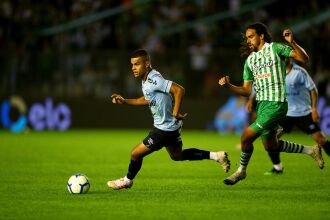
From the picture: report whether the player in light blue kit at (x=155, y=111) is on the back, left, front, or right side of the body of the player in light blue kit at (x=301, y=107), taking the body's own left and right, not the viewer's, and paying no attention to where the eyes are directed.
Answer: front

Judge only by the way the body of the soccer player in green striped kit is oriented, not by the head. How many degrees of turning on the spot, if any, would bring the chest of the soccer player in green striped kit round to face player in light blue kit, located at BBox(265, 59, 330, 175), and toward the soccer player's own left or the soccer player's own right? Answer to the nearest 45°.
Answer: approximately 135° to the soccer player's own right

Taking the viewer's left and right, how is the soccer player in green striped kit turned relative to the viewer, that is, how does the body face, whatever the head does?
facing the viewer and to the left of the viewer

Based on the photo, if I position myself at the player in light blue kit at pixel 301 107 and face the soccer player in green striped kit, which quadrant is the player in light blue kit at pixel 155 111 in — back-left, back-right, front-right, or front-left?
front-right

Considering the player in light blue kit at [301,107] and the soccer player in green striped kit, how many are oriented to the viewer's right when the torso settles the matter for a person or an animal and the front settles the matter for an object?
0

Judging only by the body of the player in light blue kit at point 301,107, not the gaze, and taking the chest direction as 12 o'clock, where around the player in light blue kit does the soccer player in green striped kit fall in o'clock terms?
The soccer player in green striped kit is roughly at 11 o'clock from the player in light blue kit.

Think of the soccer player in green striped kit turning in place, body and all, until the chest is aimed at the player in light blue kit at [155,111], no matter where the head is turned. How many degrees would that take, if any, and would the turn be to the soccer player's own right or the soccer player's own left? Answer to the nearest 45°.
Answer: approximately 45° to the soccer player's own right

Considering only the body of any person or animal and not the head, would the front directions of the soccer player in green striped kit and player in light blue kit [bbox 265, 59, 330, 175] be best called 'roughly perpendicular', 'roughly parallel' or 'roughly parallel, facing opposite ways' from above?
roughly parallel
